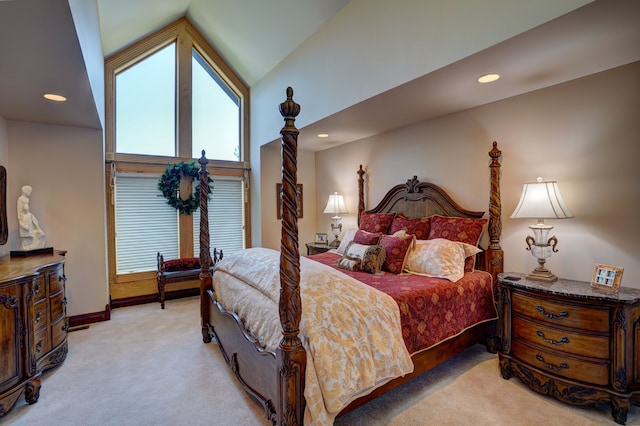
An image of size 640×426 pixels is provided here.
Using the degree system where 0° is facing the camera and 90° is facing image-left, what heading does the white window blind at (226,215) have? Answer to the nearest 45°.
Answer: approximately 0°

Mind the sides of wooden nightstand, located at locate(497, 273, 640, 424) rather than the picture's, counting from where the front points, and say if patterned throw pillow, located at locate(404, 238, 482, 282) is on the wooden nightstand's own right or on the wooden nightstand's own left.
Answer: on the wooden nightstand's own right

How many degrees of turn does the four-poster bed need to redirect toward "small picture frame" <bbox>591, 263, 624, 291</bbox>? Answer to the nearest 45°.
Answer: approximately 135° to its left

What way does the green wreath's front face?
toward the camera

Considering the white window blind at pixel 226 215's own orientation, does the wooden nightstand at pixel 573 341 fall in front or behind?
in front

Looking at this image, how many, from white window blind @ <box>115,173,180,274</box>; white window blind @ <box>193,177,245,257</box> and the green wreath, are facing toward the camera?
3

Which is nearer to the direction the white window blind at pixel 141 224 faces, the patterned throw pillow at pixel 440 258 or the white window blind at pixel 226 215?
the patterned throw pillow

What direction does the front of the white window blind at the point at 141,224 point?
toward the camera

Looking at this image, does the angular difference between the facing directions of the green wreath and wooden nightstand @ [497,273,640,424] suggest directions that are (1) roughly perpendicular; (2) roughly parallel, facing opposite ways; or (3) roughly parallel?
roughly perpendicular

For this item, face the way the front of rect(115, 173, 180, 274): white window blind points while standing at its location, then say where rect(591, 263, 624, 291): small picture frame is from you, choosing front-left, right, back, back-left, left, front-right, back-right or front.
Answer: front-left

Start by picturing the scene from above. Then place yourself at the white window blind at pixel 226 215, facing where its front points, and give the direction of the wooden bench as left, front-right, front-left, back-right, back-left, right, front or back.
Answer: front-right

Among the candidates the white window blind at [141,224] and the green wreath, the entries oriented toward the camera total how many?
2

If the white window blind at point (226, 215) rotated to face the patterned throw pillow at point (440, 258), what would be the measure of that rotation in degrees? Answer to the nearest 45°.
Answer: approximately 45° to its left

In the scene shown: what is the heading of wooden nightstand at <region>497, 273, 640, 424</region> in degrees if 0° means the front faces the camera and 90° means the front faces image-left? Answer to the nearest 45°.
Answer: approximately 45°

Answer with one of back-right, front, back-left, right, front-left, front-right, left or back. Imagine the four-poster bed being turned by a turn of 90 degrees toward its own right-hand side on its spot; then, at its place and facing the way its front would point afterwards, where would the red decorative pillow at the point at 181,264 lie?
front

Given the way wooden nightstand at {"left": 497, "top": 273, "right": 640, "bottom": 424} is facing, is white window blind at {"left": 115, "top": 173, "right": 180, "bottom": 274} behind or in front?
in front

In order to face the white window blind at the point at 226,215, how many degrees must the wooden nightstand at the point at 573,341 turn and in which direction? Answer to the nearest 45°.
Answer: approximately 45° to its right

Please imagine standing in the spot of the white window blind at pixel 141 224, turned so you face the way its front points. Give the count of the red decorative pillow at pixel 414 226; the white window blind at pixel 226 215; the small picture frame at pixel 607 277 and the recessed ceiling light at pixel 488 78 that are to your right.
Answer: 0

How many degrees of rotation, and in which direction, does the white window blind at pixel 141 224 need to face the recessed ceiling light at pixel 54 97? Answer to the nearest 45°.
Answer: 0° — it already faces it
